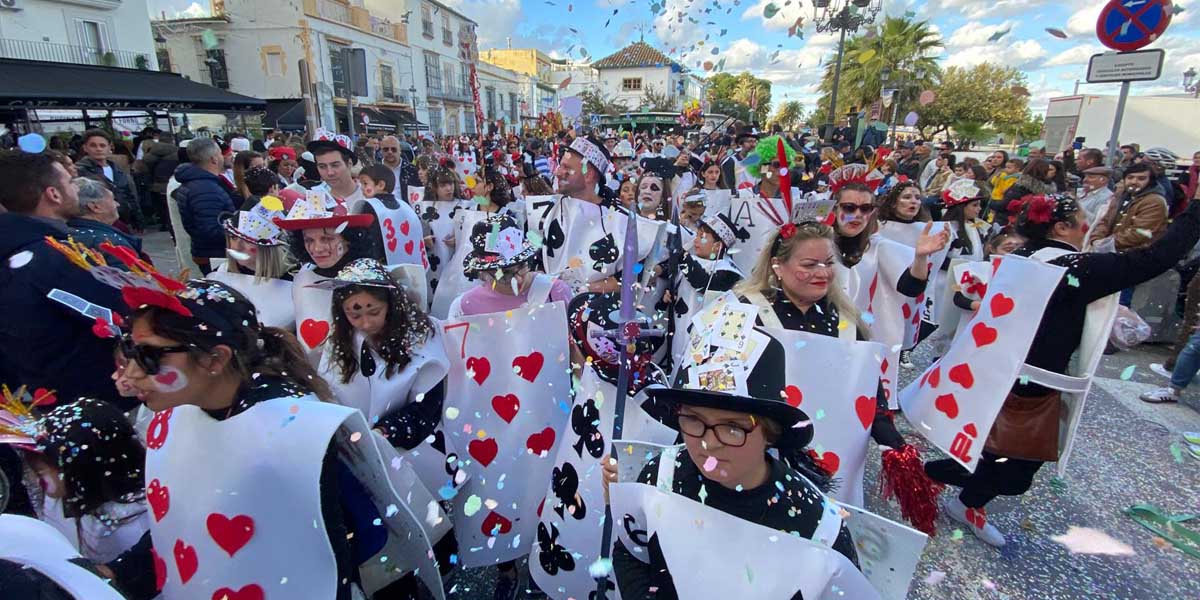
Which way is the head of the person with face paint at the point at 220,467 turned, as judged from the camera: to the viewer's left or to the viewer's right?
to the viewer's left

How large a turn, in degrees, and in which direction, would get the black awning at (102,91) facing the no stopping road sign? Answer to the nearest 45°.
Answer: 0° — it already faces it

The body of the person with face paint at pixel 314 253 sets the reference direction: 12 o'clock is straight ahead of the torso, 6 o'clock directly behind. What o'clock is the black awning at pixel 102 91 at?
The black awning is roughly at 4 o'clock from the person with face paint.

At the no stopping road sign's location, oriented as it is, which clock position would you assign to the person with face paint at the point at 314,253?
The person with face paint is roughly at 1 o'clock from the no stopping road sign.

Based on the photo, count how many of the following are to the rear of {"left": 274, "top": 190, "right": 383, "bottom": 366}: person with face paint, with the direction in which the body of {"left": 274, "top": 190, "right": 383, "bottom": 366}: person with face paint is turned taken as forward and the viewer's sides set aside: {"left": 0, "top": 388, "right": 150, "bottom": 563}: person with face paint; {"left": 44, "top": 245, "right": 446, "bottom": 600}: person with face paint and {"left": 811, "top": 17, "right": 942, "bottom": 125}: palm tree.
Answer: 1

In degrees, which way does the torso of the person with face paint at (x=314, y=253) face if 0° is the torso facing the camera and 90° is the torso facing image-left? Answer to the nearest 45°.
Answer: approximately 45°

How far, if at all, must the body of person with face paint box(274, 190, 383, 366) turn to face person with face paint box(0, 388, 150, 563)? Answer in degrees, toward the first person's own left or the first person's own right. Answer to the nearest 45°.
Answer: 0° — they already face them

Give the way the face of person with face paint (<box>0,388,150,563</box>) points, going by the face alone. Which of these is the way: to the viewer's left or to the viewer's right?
to the viewer's left

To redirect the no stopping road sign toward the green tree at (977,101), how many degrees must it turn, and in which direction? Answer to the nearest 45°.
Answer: approximately 180°

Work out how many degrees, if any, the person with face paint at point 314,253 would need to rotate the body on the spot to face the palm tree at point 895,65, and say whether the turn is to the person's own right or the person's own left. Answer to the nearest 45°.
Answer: approximately 180°

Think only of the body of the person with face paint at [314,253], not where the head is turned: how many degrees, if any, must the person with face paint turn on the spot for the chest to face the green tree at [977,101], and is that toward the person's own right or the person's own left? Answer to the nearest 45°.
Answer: approximately 180°

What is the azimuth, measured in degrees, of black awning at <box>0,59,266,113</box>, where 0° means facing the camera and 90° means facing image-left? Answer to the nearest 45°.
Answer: approximately 315°

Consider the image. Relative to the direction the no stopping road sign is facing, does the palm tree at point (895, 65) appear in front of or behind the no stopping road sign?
behind
